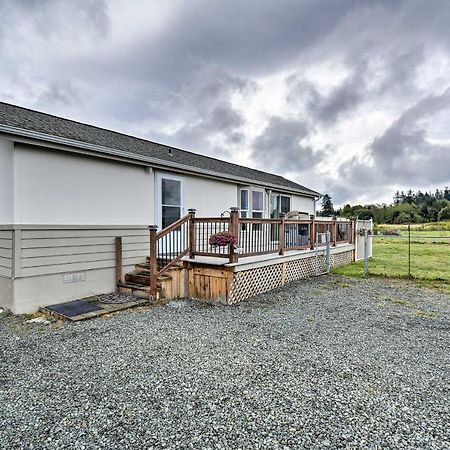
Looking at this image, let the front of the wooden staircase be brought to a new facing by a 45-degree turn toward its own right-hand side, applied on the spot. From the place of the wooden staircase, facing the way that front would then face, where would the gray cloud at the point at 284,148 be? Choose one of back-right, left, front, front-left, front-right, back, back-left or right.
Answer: back-right

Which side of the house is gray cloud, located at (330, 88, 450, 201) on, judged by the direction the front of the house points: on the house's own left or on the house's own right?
on the house's own left

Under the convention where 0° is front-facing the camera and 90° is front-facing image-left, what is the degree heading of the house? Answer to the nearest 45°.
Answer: approximately 315°

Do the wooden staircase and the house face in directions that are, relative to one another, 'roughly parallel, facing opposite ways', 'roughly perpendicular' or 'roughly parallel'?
roughly perpendicular

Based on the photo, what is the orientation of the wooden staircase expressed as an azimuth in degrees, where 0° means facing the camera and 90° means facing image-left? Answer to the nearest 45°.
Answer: approximately 45°

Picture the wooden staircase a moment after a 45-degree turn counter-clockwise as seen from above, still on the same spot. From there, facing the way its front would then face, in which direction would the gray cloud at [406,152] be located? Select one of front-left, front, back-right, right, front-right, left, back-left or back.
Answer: back-left

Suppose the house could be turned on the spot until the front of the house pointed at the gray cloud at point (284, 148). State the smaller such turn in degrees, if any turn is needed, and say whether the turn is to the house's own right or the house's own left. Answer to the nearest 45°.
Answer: approximately 90° to the house's own left

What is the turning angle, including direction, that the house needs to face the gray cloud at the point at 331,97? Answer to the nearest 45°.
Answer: approximately 90° to its left

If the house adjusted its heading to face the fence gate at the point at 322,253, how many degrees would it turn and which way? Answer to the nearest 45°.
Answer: approximately 90° to its left
